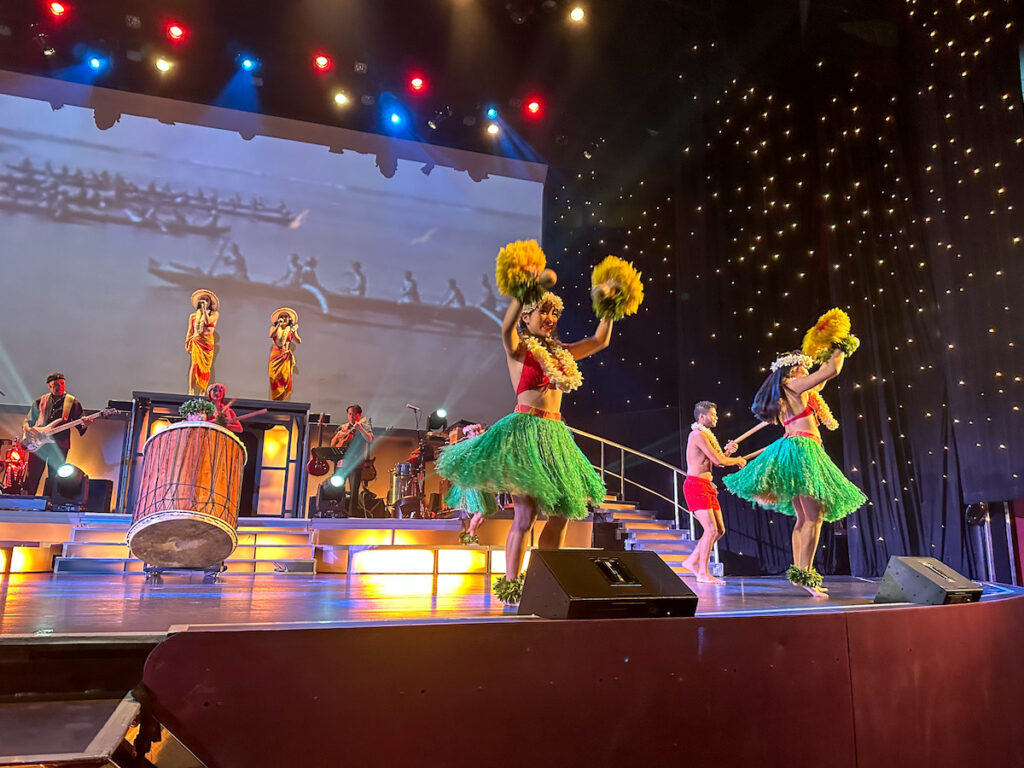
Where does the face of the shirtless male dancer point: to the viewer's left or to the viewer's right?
to the viewer's right

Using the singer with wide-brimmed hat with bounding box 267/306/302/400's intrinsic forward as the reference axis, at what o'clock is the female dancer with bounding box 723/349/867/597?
The female dancer is roughly at 11 o'clock from the singer with wide-brimmed hat.

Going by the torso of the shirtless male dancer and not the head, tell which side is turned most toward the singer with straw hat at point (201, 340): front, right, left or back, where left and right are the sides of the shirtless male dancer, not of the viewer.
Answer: back

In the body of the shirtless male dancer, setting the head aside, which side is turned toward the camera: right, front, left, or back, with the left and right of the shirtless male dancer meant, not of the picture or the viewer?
right

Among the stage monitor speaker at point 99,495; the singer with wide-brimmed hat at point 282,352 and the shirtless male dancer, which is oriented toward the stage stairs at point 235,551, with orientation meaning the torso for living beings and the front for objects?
the singer with wide-brimmed hat

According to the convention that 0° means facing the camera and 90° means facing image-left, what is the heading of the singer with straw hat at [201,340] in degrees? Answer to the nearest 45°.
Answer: approximately 0°

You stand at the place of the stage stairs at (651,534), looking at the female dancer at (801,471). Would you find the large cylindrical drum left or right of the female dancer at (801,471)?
right
